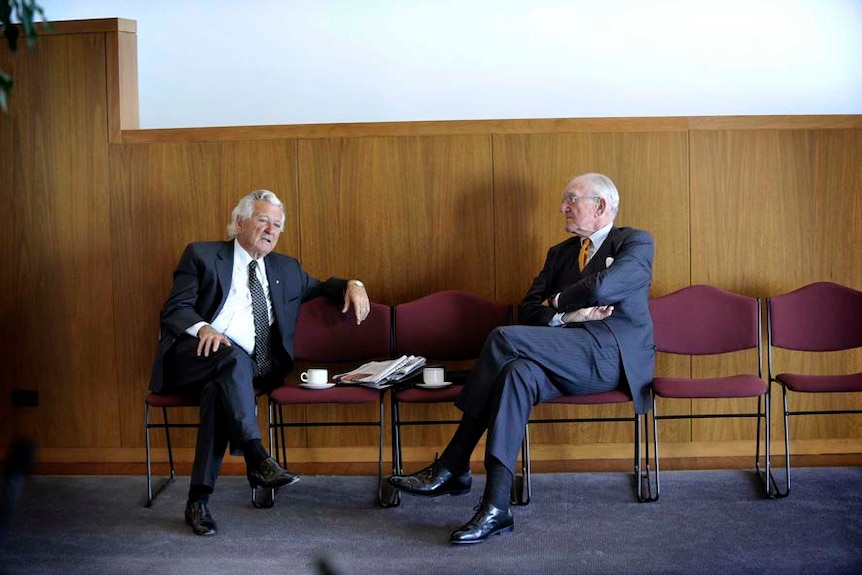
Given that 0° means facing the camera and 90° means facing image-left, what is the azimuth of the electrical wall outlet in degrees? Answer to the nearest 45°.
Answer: approximately 0°

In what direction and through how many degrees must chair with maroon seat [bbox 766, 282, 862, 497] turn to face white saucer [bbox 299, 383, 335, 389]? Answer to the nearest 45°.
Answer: approximately 45° to its right

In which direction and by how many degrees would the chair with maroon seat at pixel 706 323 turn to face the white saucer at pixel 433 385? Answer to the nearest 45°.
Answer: approximately 45° to its right

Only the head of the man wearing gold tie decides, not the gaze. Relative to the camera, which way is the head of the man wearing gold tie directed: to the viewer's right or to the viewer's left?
to the viewer's left
